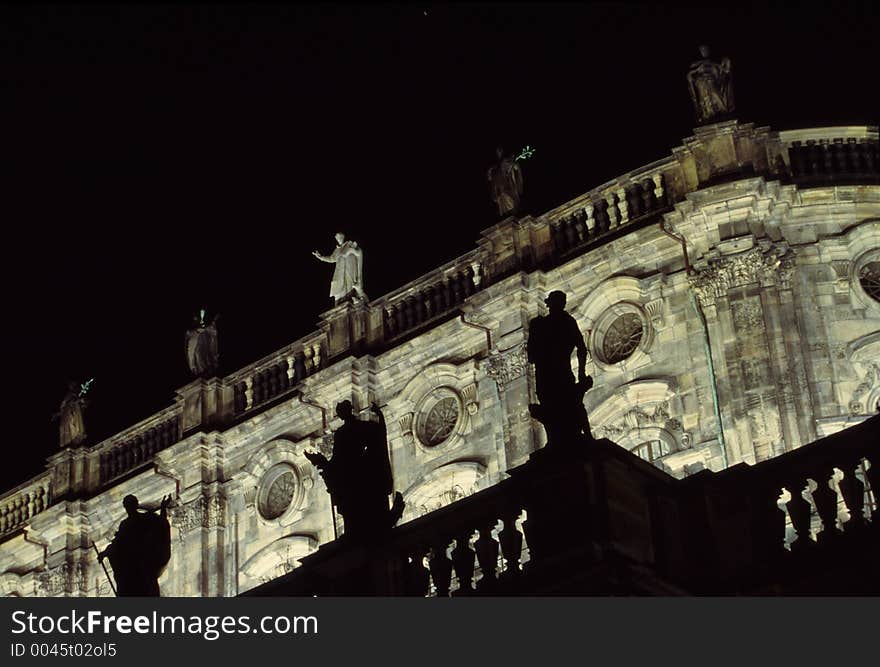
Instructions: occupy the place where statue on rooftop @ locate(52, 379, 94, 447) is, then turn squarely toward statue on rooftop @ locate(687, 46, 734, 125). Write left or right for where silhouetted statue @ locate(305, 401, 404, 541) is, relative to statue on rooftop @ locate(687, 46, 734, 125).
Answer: right

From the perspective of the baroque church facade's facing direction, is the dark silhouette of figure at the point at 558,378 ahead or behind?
ahead

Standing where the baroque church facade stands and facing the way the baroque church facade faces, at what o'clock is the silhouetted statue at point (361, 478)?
The silhouetted statue is roughly at 11 o'clock from the baroque church facade.

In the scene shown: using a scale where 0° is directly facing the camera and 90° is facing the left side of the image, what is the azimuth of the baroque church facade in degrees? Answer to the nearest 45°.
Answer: approximately 45°

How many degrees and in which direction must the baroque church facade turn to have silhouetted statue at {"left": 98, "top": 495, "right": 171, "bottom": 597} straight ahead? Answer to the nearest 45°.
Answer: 0° — it already faces it

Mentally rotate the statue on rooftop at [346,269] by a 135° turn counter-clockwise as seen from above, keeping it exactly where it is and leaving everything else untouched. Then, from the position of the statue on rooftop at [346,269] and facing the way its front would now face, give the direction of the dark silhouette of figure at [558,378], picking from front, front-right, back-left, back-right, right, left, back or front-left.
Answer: right

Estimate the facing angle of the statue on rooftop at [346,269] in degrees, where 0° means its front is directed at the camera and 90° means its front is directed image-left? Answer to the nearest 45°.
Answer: approximately 45°

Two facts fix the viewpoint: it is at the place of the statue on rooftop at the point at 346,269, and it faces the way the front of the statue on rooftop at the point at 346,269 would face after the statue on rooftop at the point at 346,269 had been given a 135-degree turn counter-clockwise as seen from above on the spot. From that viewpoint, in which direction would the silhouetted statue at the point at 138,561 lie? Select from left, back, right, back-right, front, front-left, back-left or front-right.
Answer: right

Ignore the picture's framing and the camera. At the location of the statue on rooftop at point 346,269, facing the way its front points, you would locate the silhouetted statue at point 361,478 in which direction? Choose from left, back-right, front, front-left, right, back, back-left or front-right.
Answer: front-left

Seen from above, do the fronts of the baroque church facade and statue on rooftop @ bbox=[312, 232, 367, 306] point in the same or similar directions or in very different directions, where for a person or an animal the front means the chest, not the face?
same or similar directions

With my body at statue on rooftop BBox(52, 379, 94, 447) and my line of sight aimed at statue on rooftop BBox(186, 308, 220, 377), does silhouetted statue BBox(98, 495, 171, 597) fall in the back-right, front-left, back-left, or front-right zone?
front-right

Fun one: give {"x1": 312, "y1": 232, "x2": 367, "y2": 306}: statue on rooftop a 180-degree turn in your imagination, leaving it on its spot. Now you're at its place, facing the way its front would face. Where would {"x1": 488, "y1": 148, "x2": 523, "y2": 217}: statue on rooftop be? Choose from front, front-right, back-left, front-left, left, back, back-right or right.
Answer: right

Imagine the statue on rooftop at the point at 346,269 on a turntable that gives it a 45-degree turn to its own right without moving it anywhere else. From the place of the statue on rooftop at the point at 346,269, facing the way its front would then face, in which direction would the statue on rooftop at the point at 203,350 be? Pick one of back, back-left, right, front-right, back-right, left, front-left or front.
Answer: front-right

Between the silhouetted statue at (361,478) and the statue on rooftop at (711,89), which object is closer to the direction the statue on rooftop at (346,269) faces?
the silhouetted statue

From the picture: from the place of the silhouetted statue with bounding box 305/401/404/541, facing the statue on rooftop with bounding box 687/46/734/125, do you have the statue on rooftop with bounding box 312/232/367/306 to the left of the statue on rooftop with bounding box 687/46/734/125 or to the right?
left

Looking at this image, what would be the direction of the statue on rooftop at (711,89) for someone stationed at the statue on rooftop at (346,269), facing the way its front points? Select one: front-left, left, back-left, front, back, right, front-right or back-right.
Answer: left

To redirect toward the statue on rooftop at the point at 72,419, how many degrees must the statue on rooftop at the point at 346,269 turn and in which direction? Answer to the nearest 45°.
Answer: approximately 90° to its right

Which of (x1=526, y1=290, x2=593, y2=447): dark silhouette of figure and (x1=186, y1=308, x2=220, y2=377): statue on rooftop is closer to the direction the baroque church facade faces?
the dark silhouette of figure

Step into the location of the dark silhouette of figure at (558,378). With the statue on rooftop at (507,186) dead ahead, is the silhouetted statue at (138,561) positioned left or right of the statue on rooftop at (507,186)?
left
